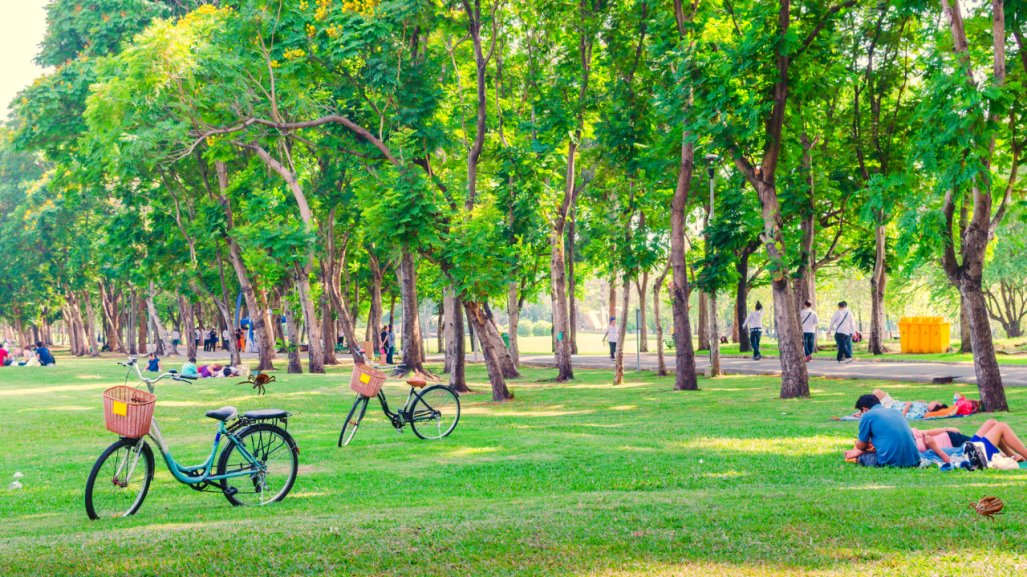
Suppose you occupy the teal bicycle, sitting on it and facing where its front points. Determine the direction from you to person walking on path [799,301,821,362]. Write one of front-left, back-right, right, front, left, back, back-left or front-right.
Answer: back

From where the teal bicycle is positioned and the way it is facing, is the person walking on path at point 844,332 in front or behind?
behind

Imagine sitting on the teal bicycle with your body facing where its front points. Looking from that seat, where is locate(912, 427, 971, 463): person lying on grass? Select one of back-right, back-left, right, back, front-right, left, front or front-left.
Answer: back-left

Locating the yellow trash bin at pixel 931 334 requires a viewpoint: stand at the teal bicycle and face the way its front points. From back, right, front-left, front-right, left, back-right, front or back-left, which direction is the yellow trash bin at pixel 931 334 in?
back

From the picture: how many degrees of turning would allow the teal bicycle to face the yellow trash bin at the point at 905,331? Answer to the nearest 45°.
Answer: approximately 180°

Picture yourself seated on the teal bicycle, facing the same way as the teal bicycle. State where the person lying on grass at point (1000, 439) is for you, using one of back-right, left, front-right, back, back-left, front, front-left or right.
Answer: back-left

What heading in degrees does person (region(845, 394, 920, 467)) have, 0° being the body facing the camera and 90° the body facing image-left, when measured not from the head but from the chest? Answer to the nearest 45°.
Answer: approximately 135°
